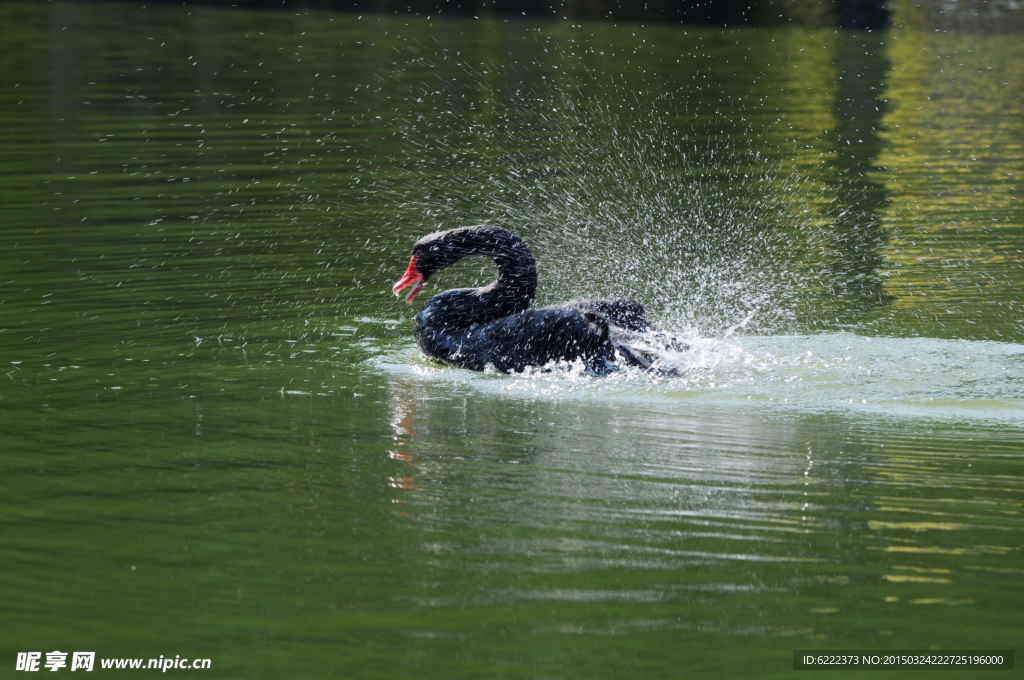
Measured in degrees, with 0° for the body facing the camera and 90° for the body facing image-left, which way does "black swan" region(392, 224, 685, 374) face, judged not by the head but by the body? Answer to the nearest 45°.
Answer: approximately 90°
